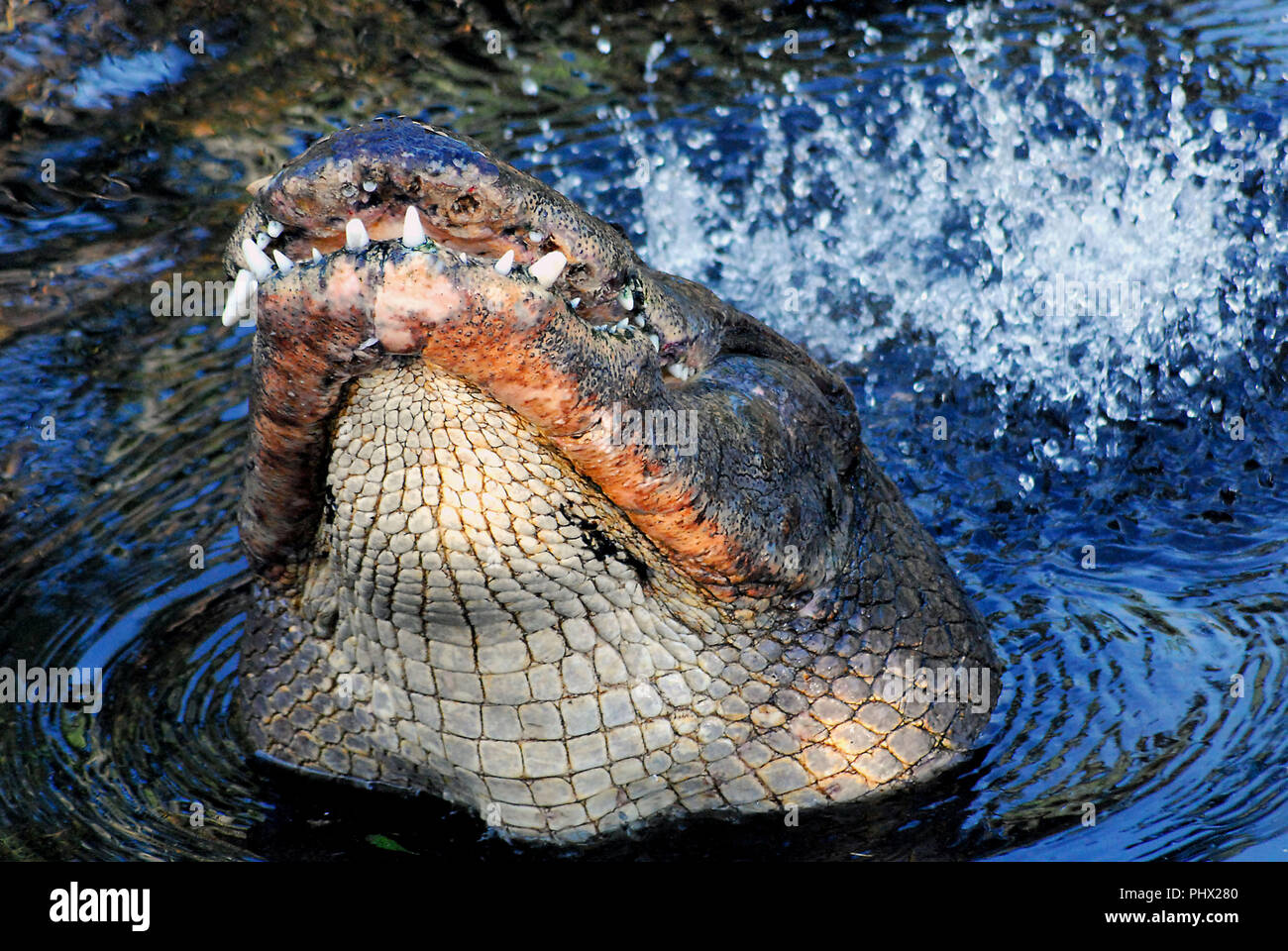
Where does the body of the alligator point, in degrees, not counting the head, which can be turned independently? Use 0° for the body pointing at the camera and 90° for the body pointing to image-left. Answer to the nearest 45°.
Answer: approximately 45°
